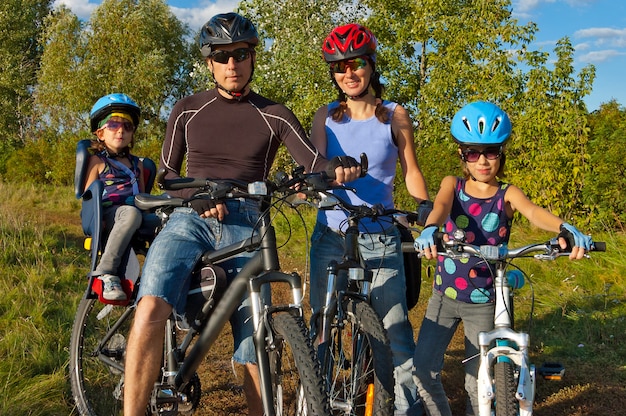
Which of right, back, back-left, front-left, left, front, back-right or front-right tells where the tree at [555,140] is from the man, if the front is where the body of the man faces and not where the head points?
back-left

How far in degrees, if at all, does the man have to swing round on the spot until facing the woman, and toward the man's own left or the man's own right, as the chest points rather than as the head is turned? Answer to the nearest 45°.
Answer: approximately 90° to the man's own left

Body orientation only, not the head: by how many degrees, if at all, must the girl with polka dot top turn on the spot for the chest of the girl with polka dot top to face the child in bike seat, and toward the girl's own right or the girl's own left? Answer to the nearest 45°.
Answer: approximately 90° to the girl's own right

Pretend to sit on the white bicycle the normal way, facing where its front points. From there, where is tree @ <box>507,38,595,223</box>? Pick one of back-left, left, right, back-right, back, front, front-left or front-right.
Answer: back

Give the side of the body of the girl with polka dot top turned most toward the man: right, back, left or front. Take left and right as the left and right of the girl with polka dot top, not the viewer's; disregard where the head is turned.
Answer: right

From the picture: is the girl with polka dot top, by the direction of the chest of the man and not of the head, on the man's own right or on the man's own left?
on the man's own left

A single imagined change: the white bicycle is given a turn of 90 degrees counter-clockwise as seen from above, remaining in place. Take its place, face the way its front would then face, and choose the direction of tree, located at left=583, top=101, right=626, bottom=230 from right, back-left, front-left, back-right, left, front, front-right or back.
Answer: left

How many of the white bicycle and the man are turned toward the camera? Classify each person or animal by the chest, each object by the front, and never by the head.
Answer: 2

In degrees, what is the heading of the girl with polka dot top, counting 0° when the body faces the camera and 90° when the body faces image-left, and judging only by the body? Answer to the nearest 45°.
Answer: approximately 0°

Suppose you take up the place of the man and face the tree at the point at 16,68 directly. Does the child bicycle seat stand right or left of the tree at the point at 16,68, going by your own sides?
left

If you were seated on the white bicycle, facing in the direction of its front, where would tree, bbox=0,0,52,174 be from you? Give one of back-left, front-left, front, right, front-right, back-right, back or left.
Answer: back-right
